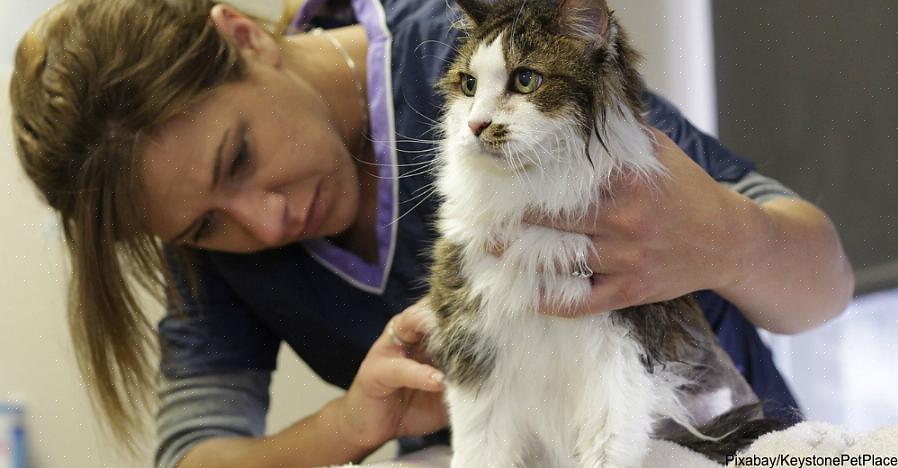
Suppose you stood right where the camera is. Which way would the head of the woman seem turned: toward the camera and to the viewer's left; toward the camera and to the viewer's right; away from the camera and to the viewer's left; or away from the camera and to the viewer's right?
toward the camera and to the viewer's right

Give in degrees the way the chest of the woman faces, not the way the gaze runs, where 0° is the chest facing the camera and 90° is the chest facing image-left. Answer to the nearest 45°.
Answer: approximately 0°

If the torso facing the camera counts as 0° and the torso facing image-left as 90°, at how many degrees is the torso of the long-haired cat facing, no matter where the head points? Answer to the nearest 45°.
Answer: approximately 45°
